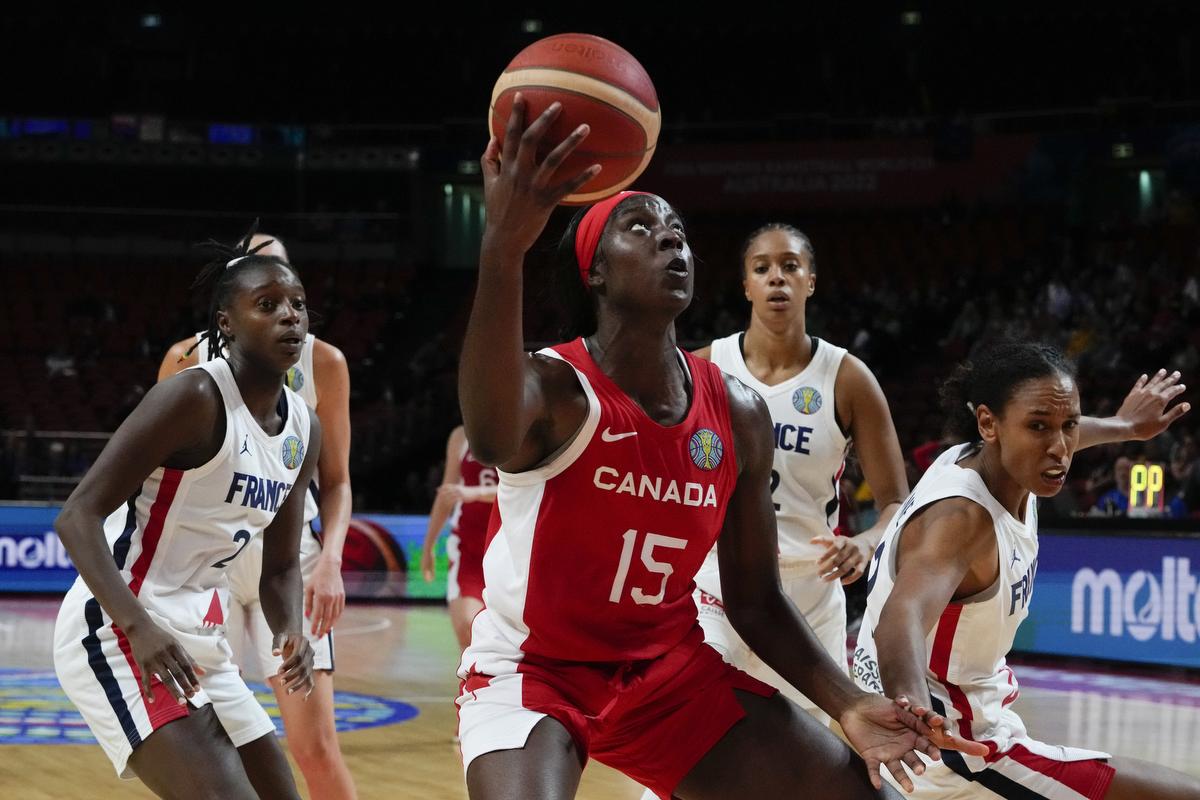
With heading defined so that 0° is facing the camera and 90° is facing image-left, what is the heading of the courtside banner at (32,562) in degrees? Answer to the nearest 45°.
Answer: approximately 0°

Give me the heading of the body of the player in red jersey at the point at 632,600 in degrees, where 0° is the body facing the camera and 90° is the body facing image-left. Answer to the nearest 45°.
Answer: approximately 315°

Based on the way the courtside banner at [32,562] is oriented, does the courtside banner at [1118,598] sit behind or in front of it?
in front
